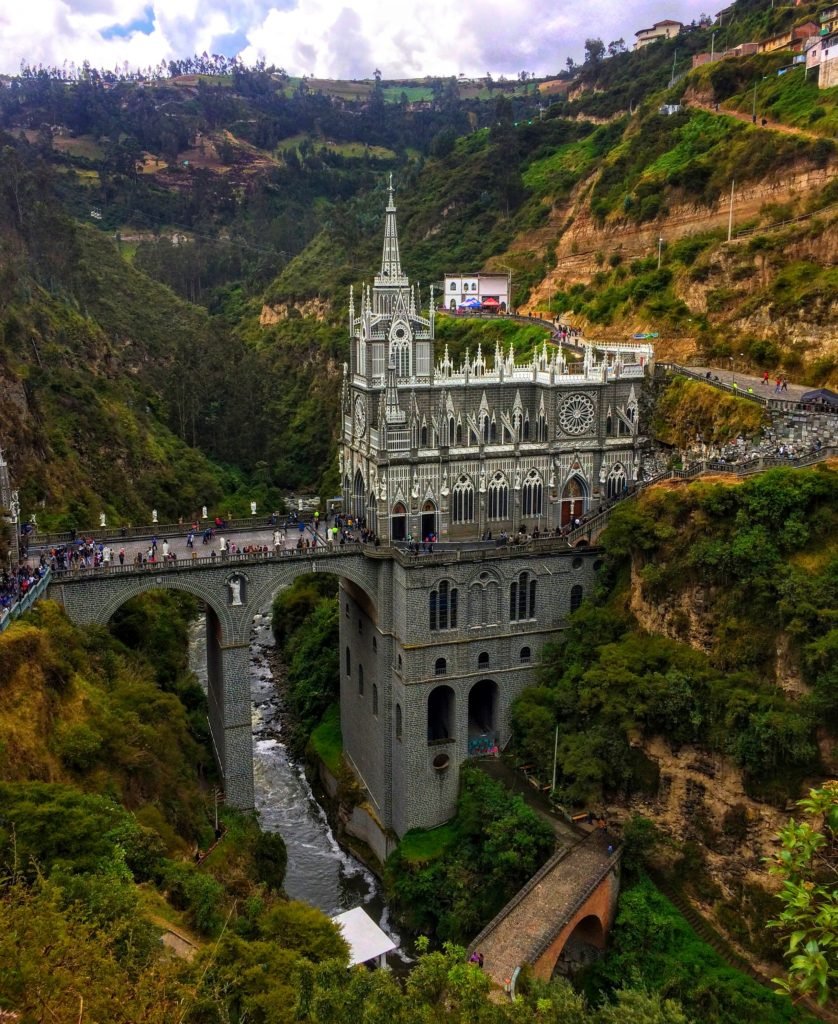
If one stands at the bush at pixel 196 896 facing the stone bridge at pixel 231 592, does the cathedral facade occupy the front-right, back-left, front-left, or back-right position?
front-right

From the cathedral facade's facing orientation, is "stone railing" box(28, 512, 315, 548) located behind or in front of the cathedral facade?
in front

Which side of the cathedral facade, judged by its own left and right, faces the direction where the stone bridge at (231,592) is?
front

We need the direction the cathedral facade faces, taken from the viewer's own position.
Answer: facing to the left of the viewer

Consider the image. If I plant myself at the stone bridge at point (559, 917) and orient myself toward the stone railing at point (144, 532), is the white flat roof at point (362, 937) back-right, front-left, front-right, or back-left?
front-left

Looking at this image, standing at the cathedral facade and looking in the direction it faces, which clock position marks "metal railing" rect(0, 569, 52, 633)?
The metal railing is roughly at 11 o'clock from the cathedral facade.
